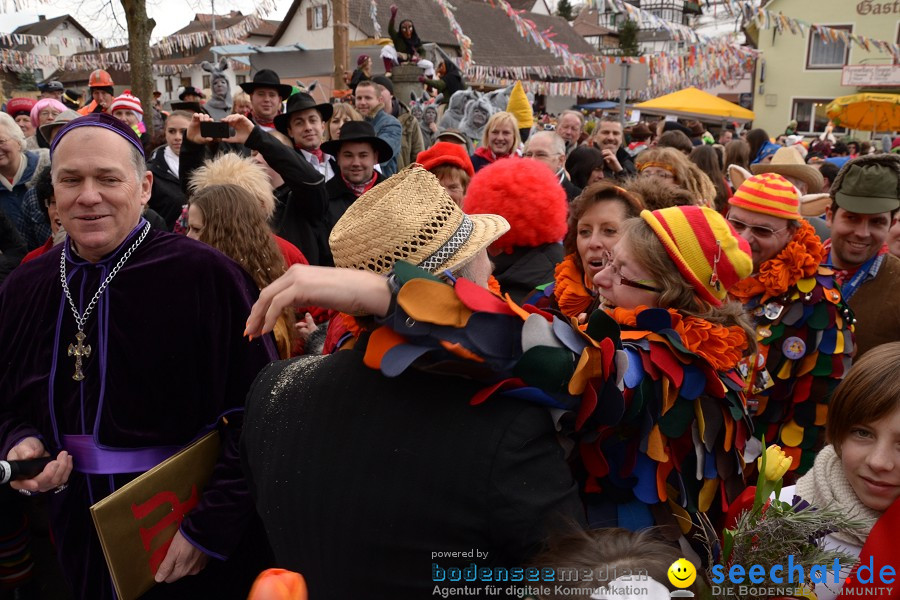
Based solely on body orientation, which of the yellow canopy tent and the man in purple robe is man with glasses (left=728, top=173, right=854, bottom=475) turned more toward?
the man in purple robe

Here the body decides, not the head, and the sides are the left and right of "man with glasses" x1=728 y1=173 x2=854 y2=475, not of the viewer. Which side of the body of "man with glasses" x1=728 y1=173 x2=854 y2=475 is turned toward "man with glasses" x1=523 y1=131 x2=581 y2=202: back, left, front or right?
right

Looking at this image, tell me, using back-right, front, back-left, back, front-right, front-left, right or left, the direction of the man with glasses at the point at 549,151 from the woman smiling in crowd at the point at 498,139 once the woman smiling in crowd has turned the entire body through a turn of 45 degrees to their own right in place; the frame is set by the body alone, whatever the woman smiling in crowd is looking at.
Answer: left

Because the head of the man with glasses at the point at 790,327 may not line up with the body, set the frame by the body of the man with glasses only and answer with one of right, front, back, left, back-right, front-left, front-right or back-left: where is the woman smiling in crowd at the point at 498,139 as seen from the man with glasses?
right

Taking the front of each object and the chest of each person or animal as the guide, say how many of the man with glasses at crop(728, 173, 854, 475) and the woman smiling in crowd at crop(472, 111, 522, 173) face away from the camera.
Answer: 0

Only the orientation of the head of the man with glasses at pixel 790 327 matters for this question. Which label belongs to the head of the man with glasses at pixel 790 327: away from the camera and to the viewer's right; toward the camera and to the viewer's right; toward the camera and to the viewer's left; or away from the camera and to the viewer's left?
toward the camera and to the viewer's left

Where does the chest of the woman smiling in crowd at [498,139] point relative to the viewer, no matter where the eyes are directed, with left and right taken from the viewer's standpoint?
facing the viewer

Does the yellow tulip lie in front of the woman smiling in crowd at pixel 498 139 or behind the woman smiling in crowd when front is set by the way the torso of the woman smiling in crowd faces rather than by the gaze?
in front

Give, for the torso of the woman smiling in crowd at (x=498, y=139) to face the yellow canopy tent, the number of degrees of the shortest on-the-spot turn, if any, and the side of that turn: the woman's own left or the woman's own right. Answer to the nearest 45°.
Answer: approximately 180°

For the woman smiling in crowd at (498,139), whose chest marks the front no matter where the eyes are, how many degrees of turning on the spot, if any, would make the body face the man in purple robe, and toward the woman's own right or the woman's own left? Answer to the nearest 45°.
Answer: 0° — they already face them

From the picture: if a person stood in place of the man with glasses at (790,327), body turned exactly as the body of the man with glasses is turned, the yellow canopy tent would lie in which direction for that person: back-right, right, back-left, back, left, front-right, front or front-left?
back-right

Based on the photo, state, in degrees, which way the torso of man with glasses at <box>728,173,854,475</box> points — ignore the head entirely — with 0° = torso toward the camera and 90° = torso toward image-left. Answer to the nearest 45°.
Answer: approximately 45°
